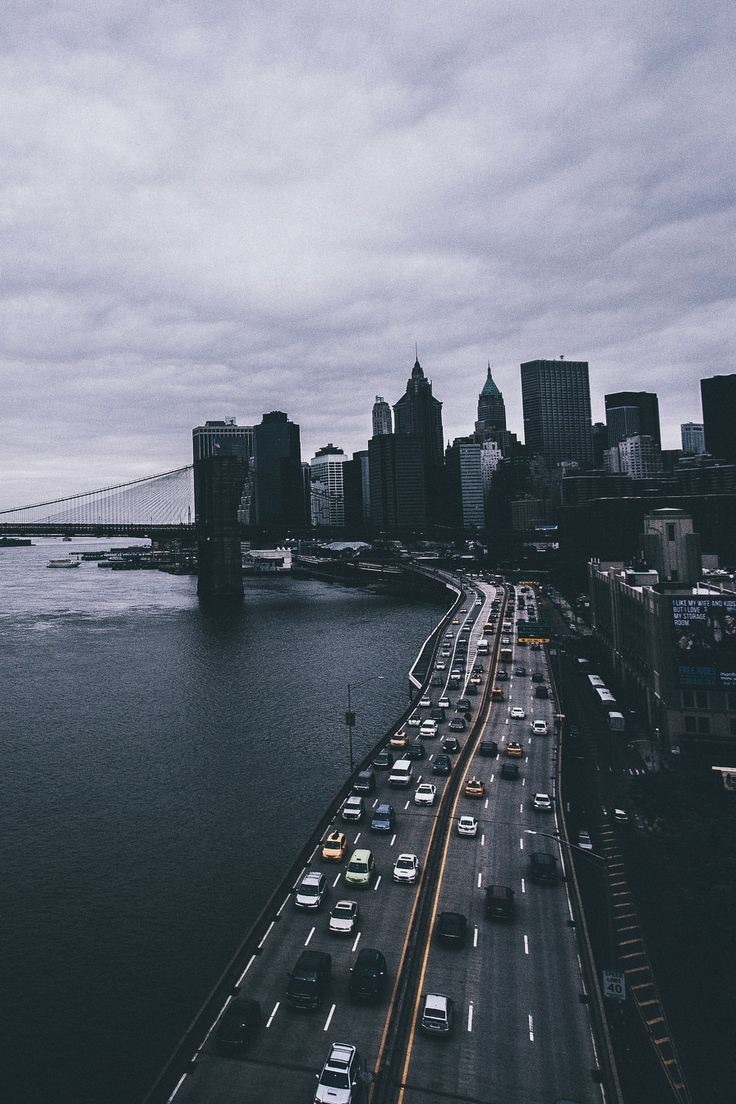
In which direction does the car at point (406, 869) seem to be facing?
toward the camera

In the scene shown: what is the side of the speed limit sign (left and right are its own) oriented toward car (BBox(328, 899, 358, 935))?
right

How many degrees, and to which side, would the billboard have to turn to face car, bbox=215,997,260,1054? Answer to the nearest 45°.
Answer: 0° — it already faces it

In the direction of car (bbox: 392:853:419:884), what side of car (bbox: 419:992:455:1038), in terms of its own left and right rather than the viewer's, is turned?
front

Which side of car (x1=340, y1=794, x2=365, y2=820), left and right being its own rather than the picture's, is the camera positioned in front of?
front

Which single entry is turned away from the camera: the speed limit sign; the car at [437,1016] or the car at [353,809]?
the car at [437,1016]

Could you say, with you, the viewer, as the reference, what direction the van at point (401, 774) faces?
facing the viewer

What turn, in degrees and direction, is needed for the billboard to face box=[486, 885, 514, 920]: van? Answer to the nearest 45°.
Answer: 0° — it already faces it

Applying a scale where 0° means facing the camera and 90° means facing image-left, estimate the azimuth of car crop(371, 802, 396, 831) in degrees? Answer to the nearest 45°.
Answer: approximately 0°

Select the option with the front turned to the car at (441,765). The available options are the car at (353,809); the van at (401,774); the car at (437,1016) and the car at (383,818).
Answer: the car at (437,1016)

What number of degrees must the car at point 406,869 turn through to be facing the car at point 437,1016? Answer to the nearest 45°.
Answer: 0° — it already faces it

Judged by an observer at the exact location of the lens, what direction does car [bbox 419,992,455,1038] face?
facing away from the viewer

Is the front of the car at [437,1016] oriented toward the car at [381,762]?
yes
